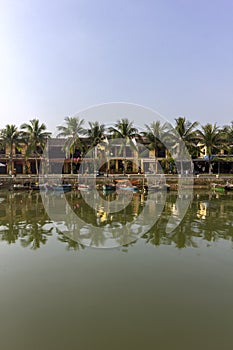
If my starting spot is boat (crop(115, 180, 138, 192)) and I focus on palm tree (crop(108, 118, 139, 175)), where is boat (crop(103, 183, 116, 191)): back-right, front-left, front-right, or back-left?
back-left

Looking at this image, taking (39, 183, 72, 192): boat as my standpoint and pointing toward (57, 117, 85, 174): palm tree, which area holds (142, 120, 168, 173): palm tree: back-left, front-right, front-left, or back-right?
front-right

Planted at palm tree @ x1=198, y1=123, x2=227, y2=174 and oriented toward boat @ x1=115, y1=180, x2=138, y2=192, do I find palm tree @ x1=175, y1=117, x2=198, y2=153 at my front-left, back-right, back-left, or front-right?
front-right

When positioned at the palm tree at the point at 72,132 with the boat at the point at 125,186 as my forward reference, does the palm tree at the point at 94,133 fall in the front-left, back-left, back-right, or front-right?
front-left
